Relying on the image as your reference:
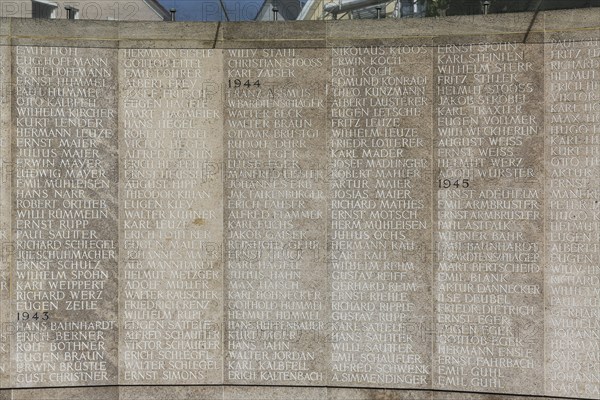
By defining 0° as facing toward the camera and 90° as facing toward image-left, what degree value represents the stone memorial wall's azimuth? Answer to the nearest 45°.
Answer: approximately 0°

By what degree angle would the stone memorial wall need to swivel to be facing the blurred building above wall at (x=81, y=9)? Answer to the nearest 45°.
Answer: approximately 135° to its right
